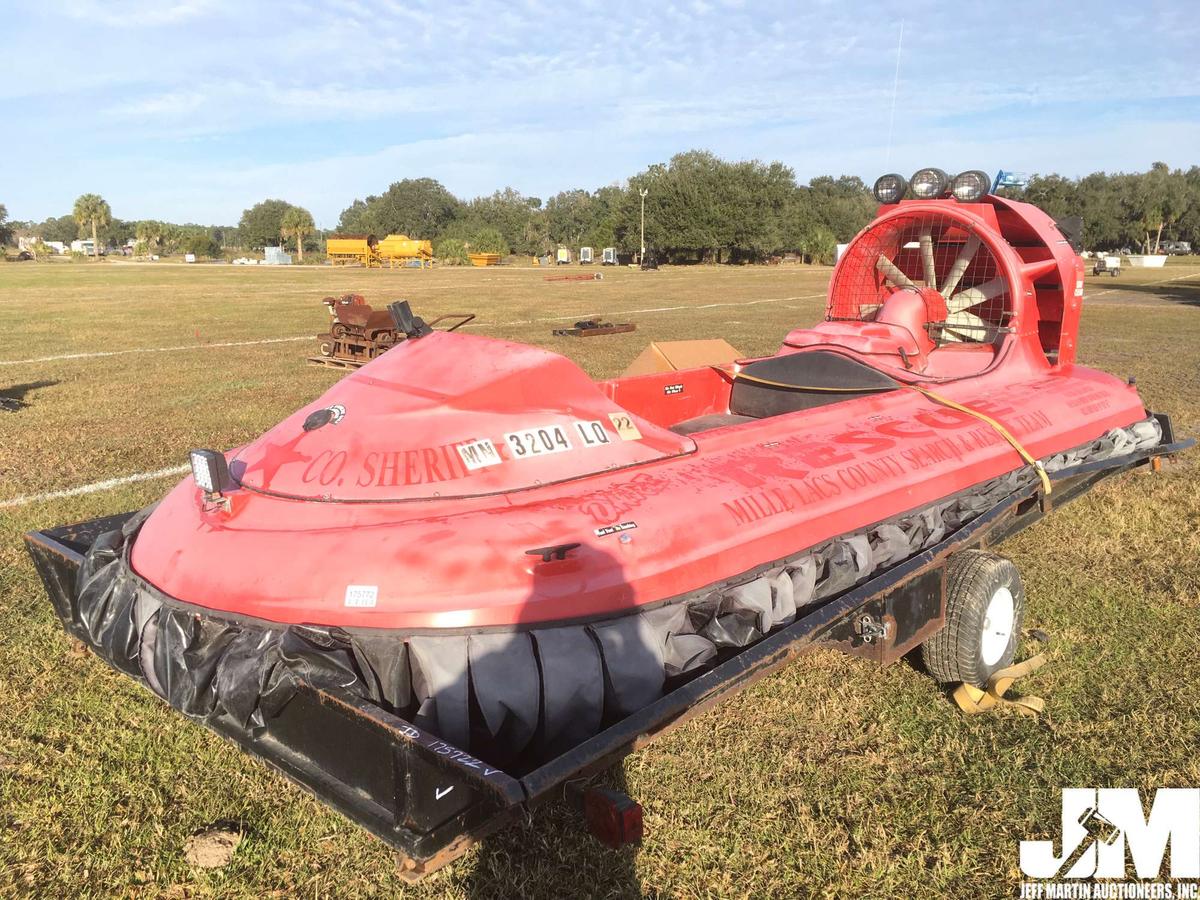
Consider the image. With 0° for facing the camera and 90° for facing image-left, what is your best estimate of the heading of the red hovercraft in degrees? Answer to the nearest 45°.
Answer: approximately 45°

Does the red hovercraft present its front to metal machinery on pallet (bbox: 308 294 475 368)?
no
